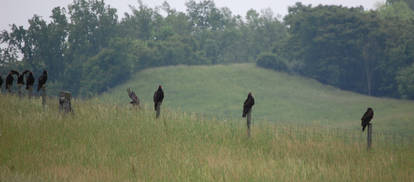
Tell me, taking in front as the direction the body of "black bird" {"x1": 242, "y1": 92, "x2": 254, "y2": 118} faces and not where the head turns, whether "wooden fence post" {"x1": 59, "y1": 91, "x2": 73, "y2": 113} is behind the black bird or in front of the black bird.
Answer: behind
